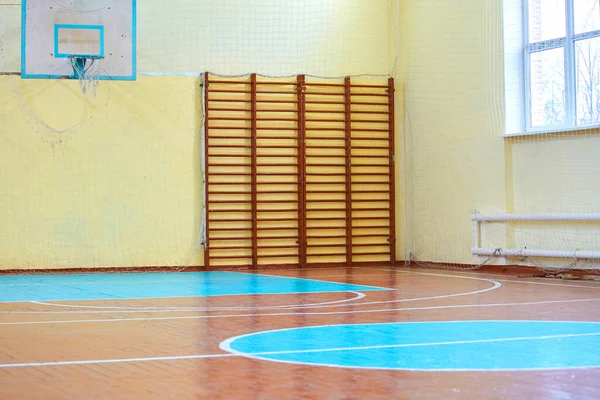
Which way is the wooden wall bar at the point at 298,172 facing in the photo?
toward the camera

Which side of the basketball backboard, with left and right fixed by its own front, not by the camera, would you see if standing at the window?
left

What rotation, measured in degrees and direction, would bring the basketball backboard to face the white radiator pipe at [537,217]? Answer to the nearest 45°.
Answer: approximately 90° to its left

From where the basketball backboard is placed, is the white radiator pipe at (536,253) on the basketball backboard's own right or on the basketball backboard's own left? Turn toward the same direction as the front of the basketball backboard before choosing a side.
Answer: on the basketball backboard's own left

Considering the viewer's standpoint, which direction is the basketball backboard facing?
facing the viewer

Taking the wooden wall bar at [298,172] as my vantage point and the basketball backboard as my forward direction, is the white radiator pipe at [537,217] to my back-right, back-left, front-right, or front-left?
back-left

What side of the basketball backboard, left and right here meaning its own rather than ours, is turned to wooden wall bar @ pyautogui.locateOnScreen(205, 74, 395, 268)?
left

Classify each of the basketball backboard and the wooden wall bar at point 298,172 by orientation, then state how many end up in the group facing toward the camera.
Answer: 2
